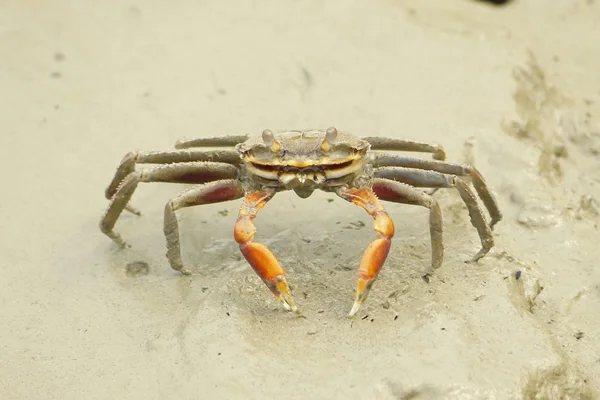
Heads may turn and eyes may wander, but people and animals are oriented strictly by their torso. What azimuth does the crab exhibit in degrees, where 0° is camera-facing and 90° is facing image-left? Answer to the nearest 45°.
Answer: approximately 0°

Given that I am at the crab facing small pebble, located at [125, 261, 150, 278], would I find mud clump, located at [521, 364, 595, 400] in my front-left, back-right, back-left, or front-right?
back-left

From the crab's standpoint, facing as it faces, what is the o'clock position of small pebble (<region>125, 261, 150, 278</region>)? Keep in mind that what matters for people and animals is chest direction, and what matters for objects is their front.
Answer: The small pebble is roughly at 3 o'clock from the crab.

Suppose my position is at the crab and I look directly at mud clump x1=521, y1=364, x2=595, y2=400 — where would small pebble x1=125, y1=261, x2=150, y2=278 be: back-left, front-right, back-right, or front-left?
back-right

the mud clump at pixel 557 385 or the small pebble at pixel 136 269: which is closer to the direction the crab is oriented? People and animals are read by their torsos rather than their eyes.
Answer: the mud clump

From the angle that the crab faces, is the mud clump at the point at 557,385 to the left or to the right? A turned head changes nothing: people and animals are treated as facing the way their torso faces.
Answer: on its left
